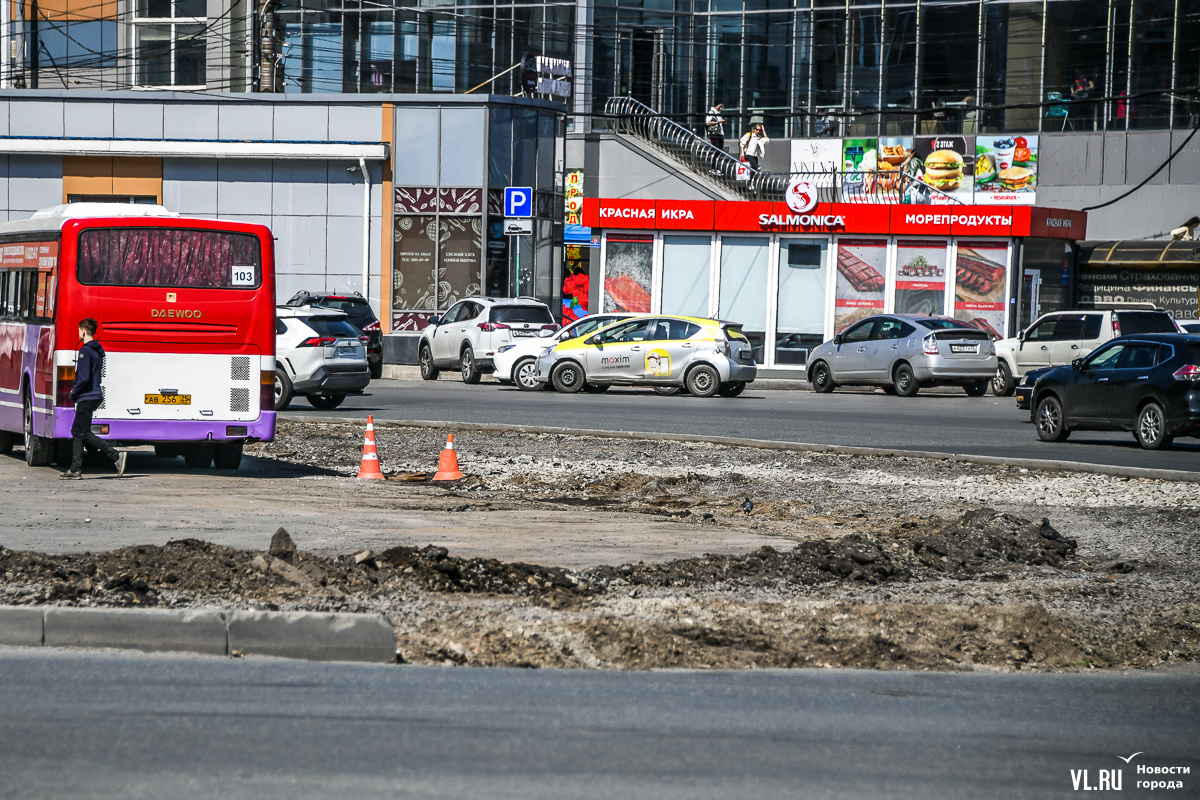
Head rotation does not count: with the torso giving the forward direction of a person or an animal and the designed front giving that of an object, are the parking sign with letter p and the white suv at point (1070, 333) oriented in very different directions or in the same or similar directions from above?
very different directions

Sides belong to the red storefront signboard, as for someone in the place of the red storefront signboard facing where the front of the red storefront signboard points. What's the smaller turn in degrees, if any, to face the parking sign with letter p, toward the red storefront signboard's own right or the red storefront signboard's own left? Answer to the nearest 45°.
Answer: approximately 90° to the red storefront signboard's own right

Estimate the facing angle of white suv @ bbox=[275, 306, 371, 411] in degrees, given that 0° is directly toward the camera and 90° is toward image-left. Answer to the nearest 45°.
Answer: approximately 135°

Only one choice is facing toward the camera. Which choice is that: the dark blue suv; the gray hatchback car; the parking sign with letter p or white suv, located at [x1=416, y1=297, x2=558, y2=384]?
the parking sign with letter p

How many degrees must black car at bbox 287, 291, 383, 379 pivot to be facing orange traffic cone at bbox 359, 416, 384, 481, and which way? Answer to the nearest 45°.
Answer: approximately 135° to its left

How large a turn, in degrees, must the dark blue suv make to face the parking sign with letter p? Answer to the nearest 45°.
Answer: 0° — it already faces it

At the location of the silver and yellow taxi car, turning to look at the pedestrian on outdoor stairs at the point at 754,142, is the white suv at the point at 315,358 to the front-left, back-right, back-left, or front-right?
back-left

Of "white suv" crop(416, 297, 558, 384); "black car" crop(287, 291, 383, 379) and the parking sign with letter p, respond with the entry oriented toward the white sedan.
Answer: the parking sign with letter p

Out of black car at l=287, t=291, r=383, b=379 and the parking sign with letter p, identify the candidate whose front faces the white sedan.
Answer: the parking sign with letter p

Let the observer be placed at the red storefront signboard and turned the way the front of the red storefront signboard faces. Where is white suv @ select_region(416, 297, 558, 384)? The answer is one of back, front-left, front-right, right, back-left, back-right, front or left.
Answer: front-right

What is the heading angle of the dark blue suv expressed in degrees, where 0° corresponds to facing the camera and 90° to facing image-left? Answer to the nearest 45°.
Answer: approximately 135°
